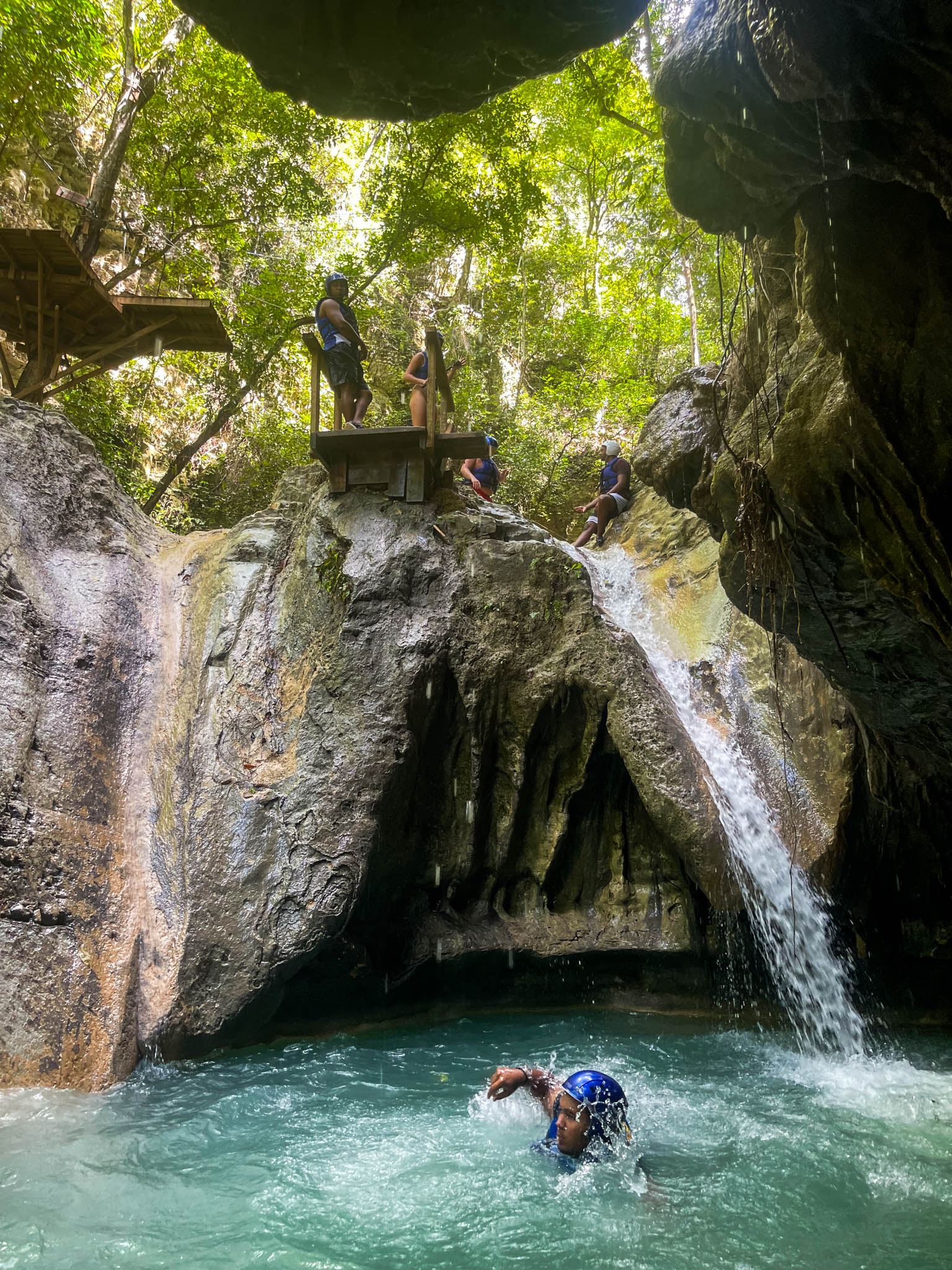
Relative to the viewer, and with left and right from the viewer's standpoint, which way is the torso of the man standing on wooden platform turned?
facing the viewer and to the right of the viewer

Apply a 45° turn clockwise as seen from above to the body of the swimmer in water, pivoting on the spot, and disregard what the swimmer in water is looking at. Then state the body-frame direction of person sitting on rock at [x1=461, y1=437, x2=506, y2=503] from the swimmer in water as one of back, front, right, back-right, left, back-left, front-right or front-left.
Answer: right

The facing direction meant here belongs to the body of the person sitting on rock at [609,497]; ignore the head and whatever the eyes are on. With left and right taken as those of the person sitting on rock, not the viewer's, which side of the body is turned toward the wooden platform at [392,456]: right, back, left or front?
front

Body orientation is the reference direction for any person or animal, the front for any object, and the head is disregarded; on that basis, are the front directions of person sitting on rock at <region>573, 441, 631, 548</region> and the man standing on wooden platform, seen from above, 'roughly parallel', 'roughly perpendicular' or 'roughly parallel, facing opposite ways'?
roughly perpendicular

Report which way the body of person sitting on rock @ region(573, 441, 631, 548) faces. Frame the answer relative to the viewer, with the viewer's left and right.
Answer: facing the viewer and to the left of the viewer

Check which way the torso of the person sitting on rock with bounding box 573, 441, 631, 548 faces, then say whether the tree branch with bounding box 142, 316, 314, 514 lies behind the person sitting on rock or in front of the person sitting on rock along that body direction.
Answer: in front

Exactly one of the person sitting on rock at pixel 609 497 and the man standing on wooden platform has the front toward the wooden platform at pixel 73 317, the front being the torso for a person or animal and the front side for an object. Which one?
the person sitting on rock

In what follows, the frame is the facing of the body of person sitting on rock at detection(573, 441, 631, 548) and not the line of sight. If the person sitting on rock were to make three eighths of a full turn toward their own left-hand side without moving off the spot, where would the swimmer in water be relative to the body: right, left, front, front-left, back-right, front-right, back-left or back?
right
